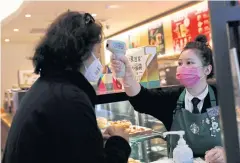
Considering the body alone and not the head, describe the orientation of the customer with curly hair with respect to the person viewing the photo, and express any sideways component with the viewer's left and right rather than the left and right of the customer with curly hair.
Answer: facing away from the viewer and to the right of the viewer

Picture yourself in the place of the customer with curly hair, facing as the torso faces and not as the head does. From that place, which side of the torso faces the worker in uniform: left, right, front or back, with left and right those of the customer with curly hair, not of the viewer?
front

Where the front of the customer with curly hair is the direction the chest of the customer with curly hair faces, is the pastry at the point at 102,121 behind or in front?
in front

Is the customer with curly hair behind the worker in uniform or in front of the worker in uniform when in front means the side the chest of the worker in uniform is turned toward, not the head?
in front

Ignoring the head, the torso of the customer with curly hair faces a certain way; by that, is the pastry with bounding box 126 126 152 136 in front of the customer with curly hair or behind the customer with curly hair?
in front

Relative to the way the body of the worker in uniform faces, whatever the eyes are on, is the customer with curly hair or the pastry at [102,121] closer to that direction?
the customer with curly hair

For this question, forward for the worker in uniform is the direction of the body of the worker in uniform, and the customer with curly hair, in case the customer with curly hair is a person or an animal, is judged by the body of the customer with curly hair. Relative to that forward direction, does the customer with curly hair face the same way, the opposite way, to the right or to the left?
the opposite way

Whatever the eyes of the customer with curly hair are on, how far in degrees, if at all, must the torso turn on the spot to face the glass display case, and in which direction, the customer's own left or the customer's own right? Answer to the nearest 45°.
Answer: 0° — they already face it
